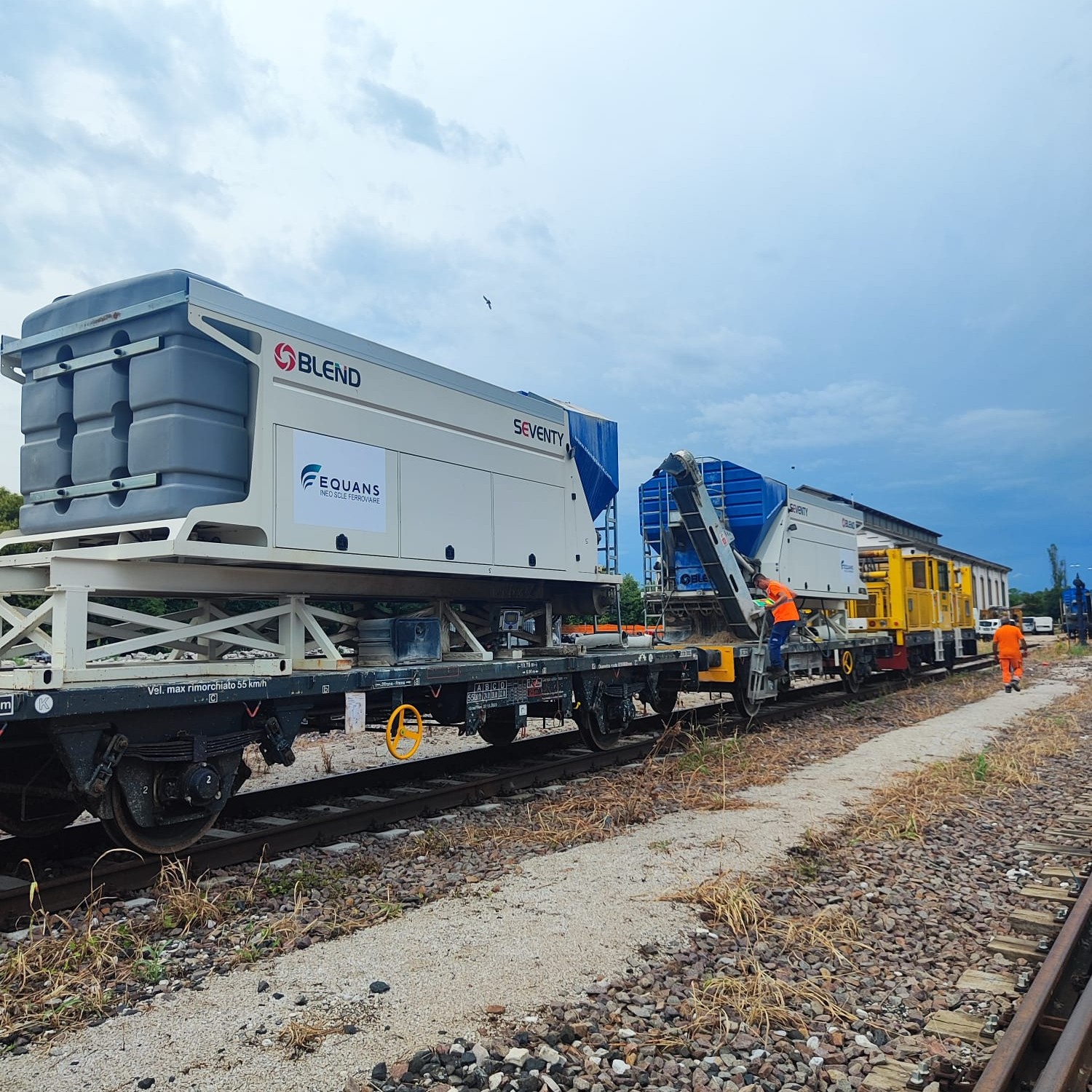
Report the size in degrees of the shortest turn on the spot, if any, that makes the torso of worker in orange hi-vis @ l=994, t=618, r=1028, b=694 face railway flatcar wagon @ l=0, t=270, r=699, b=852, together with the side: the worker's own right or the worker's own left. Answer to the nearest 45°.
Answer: approximately 180°

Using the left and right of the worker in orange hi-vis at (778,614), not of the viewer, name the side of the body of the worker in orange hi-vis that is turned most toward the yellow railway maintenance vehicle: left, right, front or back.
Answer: right

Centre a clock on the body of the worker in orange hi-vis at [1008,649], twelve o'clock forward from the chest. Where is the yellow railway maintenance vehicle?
The yellow railway maintenance vehicle is roughly at 10 o'clock from the worker in orange hi-vis.

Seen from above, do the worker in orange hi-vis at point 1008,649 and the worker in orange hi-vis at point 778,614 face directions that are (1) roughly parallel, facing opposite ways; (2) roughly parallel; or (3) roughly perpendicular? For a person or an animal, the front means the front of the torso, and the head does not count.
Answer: roughly perpendicular

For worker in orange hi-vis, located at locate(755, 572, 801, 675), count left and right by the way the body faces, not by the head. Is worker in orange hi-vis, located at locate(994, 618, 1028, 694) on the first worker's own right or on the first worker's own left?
on the first worker's own right
